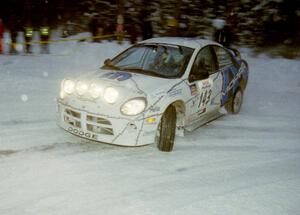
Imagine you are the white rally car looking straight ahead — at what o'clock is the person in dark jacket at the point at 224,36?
The person in dark jacket is roughly at 5 o'clock from the white rally car.

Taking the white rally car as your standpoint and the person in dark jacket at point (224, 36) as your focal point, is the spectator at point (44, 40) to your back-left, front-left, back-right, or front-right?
front-left

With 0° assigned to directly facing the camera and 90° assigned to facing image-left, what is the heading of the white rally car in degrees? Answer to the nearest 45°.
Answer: approximately 45°

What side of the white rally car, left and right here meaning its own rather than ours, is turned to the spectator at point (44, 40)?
right
